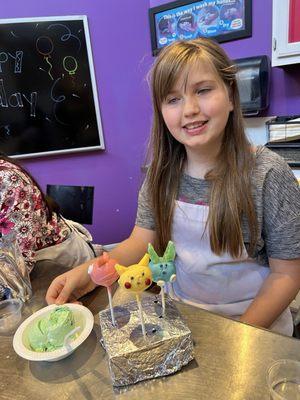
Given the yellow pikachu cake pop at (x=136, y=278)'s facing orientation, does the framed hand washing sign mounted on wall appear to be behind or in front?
behind

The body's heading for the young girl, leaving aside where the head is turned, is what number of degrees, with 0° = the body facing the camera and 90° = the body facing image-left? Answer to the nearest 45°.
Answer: approximately 45°

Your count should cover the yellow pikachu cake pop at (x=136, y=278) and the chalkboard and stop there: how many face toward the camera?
2

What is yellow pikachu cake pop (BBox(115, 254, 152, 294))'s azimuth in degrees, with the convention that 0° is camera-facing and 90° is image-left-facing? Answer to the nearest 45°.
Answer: approximately 0°

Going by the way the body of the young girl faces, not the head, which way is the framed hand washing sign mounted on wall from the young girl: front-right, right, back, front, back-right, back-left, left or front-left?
back-right

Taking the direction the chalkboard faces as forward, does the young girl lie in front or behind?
in front

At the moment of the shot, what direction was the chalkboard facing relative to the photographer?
facing the viewer

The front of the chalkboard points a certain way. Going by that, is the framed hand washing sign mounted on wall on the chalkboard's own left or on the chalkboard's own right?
on the chalkboard's own left

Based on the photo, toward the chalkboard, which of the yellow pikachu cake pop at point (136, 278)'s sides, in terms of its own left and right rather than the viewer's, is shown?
back

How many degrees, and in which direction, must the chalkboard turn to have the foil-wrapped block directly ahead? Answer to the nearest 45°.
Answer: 0° — it already faces it
